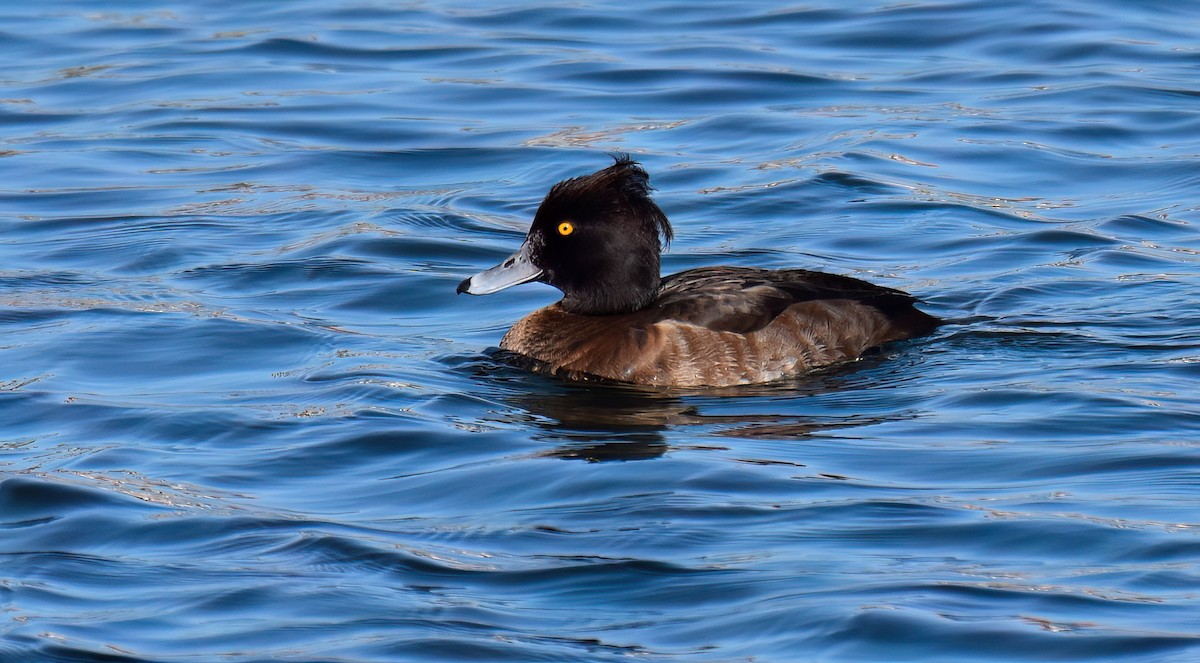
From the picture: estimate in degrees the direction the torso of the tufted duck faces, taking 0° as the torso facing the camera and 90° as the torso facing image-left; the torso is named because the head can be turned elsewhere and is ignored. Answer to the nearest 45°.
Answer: approximately 90°
